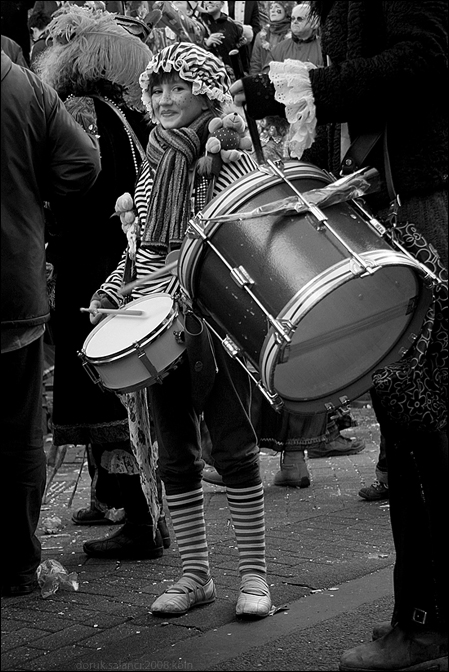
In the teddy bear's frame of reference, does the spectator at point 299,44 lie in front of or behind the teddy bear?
behind

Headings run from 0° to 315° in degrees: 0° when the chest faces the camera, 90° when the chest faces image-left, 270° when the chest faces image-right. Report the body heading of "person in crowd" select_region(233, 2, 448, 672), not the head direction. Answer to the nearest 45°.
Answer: approximately 90°

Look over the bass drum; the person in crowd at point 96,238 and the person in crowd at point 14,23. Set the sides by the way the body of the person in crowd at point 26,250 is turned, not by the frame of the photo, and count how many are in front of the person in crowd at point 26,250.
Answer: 2

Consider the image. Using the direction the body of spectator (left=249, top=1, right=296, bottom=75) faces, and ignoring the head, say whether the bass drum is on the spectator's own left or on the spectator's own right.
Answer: on the spectator's own left

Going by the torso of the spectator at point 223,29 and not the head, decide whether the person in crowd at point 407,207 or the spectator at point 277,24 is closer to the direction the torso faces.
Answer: the person in crowd
